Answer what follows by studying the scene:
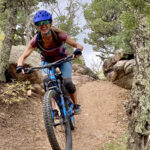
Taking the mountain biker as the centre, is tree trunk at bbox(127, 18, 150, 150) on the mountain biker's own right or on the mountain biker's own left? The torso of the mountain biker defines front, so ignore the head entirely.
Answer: on the mountain biker's own left

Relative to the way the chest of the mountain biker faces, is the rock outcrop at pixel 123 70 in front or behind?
behind

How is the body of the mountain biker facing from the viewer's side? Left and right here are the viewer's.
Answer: facing the viewer

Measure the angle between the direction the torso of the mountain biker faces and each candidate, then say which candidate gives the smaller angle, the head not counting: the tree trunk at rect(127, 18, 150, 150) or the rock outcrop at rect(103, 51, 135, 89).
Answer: the tree trunk
